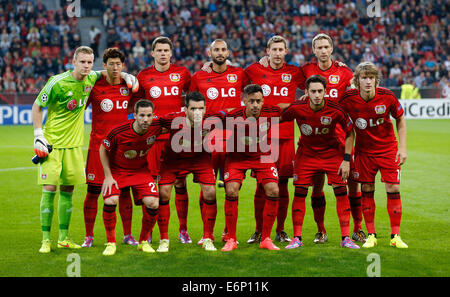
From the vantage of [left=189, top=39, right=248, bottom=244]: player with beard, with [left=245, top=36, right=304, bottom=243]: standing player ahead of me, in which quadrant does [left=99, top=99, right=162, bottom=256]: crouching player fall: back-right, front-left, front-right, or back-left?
back-right

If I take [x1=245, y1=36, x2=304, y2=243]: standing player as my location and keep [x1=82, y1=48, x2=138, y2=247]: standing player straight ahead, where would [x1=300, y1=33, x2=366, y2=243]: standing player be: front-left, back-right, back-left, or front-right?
back-left

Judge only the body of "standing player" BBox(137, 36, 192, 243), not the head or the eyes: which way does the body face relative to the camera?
toward the camera

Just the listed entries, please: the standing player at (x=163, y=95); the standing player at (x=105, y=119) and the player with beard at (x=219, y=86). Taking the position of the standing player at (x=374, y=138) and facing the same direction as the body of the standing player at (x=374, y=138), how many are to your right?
3

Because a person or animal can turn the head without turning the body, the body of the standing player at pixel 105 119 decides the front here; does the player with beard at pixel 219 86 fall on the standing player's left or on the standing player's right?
on the standing player's left

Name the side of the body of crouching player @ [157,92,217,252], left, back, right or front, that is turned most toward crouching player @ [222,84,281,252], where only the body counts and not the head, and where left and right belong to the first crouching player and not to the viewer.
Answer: left

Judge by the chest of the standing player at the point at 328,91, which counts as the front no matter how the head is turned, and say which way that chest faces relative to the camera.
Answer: toward the camera

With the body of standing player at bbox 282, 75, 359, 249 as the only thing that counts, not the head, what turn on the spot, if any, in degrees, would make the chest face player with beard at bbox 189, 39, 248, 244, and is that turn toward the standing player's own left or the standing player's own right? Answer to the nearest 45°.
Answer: approximately 90° to the standing player's own right

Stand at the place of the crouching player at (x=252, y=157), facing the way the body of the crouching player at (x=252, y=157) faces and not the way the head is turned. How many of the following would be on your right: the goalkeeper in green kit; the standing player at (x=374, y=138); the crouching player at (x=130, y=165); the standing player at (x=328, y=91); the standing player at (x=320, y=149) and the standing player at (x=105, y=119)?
3

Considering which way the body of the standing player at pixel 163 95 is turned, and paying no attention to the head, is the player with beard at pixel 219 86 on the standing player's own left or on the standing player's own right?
on the standing player's own left

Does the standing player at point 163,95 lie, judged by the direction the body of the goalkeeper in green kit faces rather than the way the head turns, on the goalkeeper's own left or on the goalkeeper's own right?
on the goalkeeper's own left
